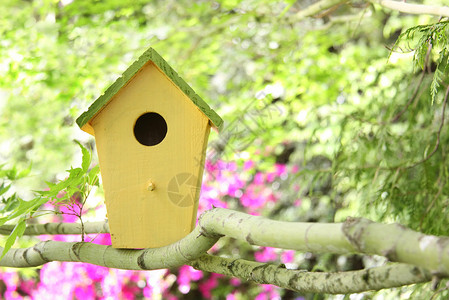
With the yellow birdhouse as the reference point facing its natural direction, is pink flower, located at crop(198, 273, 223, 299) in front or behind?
behind

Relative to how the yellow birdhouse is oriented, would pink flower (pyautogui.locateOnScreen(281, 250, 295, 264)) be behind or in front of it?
behind

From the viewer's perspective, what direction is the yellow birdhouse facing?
toward the camera

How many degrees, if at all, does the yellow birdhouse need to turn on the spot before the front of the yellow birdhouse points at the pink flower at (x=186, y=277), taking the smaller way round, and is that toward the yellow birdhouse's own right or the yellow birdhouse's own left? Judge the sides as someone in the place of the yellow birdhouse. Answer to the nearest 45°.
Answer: approximately 180°
